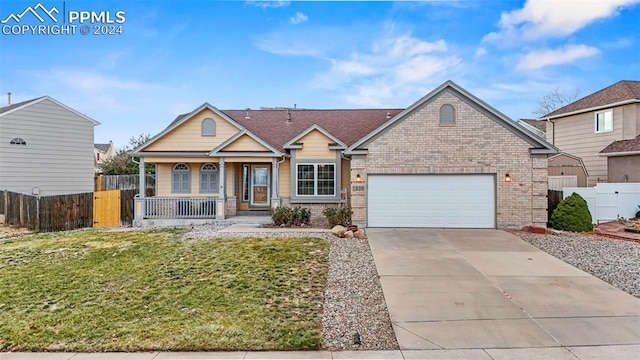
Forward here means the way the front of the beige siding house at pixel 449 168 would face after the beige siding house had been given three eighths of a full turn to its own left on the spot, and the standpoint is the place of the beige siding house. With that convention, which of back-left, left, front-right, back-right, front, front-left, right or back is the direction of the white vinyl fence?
front-right

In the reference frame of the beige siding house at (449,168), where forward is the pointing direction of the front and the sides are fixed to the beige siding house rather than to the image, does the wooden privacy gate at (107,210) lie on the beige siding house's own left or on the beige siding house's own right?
on the beige siding house's own right

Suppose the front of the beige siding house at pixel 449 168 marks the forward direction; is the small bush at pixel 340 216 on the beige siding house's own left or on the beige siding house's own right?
on the beige siding house's own right

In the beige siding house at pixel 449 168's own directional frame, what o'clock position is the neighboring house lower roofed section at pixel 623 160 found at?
The neighboring house lower roofed section is roughly at 8 o'clock from the beige siding house.

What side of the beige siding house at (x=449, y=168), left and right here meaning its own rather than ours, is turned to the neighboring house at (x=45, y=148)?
right

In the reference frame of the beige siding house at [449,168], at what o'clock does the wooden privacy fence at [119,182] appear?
The wooden privacy fence is roughly at 4 o'clock from the beige siding house.

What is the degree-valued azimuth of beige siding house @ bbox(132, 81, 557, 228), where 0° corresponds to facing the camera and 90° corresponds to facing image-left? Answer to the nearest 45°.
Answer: approximately 0°

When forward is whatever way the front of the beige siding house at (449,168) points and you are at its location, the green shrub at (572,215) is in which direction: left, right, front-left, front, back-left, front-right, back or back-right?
left

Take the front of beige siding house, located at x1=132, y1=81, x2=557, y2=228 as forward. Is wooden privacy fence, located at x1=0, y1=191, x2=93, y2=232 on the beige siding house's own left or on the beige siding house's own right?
on the beige siding house's own right
